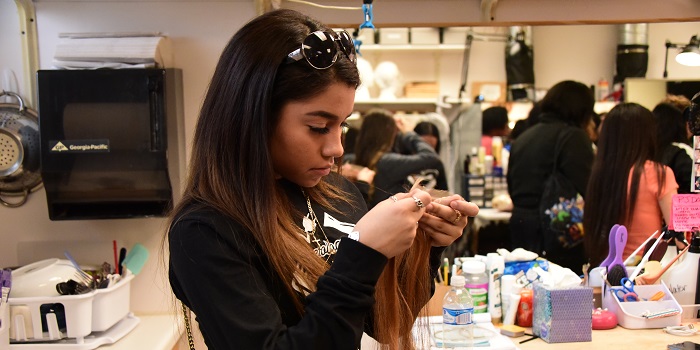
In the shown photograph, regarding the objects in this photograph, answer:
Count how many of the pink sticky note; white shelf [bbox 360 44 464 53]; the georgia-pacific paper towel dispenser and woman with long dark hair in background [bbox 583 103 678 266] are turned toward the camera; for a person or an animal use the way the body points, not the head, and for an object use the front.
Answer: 3

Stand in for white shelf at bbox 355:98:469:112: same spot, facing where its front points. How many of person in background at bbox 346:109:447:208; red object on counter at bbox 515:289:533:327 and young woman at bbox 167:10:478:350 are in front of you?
3

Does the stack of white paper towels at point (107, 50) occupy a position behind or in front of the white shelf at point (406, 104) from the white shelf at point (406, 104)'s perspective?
in front

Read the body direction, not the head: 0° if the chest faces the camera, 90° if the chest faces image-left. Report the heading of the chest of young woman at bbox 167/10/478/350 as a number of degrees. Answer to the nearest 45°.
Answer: approximately 315°

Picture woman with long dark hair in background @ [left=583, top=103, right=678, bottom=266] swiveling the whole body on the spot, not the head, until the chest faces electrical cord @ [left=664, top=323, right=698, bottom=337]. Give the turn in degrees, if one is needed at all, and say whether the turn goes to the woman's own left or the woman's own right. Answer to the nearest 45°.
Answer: approximately 135° to the woman's own right

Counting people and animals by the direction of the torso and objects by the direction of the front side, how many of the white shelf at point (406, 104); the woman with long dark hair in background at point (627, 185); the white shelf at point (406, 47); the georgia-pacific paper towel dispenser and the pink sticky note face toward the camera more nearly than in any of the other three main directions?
4

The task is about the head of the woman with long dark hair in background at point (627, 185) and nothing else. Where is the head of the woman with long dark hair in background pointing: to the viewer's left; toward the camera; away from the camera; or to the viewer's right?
away from the camera

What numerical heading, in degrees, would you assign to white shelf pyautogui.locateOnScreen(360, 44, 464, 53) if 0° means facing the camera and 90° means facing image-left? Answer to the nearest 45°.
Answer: approximately 0°

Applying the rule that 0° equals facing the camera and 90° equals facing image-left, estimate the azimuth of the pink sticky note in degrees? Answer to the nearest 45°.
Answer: approximately 0°

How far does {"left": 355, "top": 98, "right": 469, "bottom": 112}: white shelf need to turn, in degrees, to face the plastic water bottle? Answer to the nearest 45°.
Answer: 0° — it already faces it
